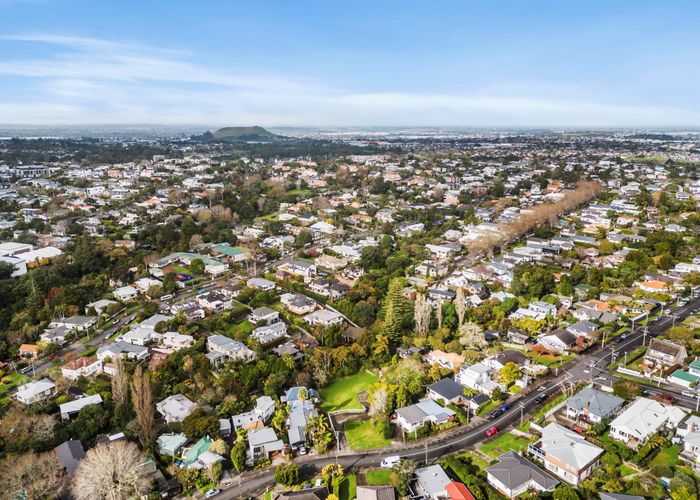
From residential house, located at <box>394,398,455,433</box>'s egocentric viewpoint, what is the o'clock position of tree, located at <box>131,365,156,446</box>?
The tree is roughly at 4 o'clock from the residential house.

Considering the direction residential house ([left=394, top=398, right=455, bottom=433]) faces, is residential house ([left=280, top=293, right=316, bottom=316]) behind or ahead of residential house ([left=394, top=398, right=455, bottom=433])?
behind

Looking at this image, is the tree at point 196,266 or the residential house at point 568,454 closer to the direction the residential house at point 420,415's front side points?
the residential house

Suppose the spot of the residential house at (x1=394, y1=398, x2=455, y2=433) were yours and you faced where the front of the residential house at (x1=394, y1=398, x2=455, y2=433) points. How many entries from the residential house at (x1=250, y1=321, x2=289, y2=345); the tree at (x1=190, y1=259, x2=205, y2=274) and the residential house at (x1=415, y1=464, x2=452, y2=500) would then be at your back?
2

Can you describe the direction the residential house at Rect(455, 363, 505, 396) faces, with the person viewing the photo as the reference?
facing the viewer and to the right of the viewer

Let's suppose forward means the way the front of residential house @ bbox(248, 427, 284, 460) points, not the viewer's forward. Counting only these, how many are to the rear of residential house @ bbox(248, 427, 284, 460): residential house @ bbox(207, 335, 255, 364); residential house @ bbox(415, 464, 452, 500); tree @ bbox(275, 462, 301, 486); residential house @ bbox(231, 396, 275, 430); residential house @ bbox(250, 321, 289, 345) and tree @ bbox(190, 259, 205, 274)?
4

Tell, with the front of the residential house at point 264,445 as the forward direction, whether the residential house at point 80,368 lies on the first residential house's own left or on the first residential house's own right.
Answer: on the first residential house's own right

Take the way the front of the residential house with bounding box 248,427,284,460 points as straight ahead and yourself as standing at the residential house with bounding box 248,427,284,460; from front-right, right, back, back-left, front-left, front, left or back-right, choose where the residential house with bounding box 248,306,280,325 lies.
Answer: back

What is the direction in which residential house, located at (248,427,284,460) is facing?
toward the camera

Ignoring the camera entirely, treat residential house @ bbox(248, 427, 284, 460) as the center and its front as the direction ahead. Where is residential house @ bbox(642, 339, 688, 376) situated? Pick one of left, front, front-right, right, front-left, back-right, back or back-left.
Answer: left

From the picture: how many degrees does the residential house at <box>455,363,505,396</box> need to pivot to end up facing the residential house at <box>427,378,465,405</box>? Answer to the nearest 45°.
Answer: approximately 90° to its right

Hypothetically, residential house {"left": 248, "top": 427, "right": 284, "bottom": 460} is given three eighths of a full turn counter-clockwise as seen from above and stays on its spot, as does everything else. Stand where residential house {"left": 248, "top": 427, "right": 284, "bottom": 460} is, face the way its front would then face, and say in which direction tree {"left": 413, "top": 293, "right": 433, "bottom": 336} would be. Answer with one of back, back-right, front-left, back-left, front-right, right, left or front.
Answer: front
